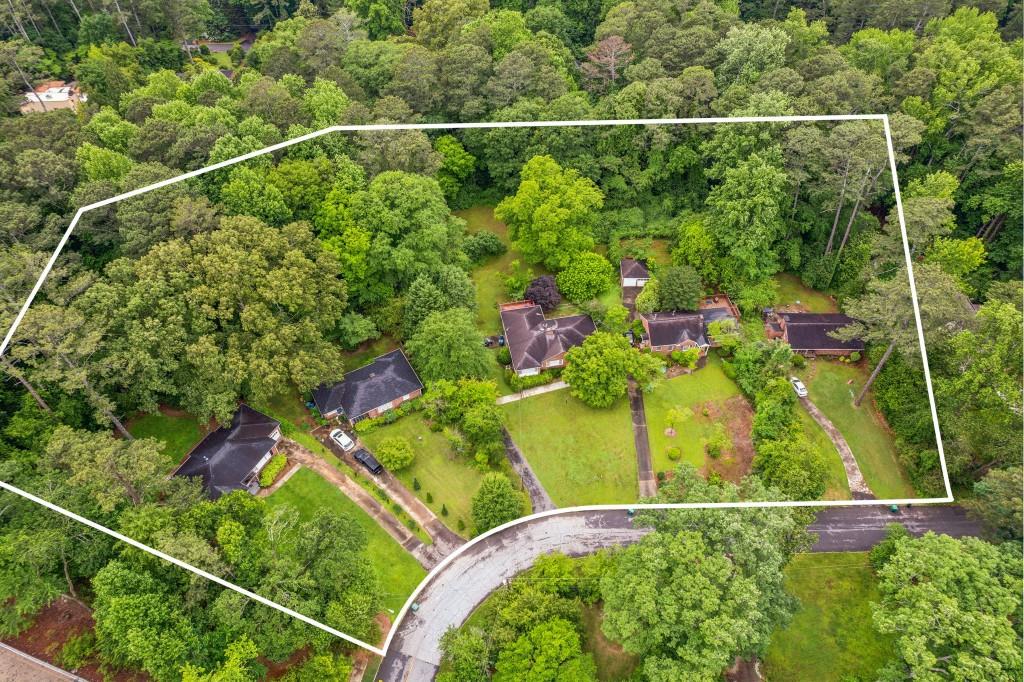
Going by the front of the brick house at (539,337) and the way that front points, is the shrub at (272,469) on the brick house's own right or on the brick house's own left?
on the brick house's own right

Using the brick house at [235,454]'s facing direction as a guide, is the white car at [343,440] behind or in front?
in front

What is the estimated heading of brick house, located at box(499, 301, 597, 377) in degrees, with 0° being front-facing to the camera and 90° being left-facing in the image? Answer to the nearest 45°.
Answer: approximately 0°

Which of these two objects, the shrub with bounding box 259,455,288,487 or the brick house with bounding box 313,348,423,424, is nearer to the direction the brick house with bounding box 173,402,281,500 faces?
the shrub

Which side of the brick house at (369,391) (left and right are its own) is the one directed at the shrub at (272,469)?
right

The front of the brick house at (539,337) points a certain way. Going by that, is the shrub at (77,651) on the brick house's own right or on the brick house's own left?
on the brick house's own right

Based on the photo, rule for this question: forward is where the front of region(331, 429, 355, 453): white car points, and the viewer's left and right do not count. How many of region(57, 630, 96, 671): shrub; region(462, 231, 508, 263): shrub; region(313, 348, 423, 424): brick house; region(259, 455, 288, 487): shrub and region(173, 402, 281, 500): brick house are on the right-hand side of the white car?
2

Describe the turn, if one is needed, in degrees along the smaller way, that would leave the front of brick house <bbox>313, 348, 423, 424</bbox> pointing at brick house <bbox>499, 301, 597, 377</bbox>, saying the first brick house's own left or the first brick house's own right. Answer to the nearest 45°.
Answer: approximately 45° to the first brick house's own left

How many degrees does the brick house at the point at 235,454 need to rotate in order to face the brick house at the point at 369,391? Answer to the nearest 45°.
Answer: approximately 45° to its left

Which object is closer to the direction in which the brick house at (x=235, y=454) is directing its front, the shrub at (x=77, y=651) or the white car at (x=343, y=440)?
the white car

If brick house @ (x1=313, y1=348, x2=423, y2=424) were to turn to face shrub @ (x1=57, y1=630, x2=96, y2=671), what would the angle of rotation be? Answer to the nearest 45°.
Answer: approximately 90° to its right
